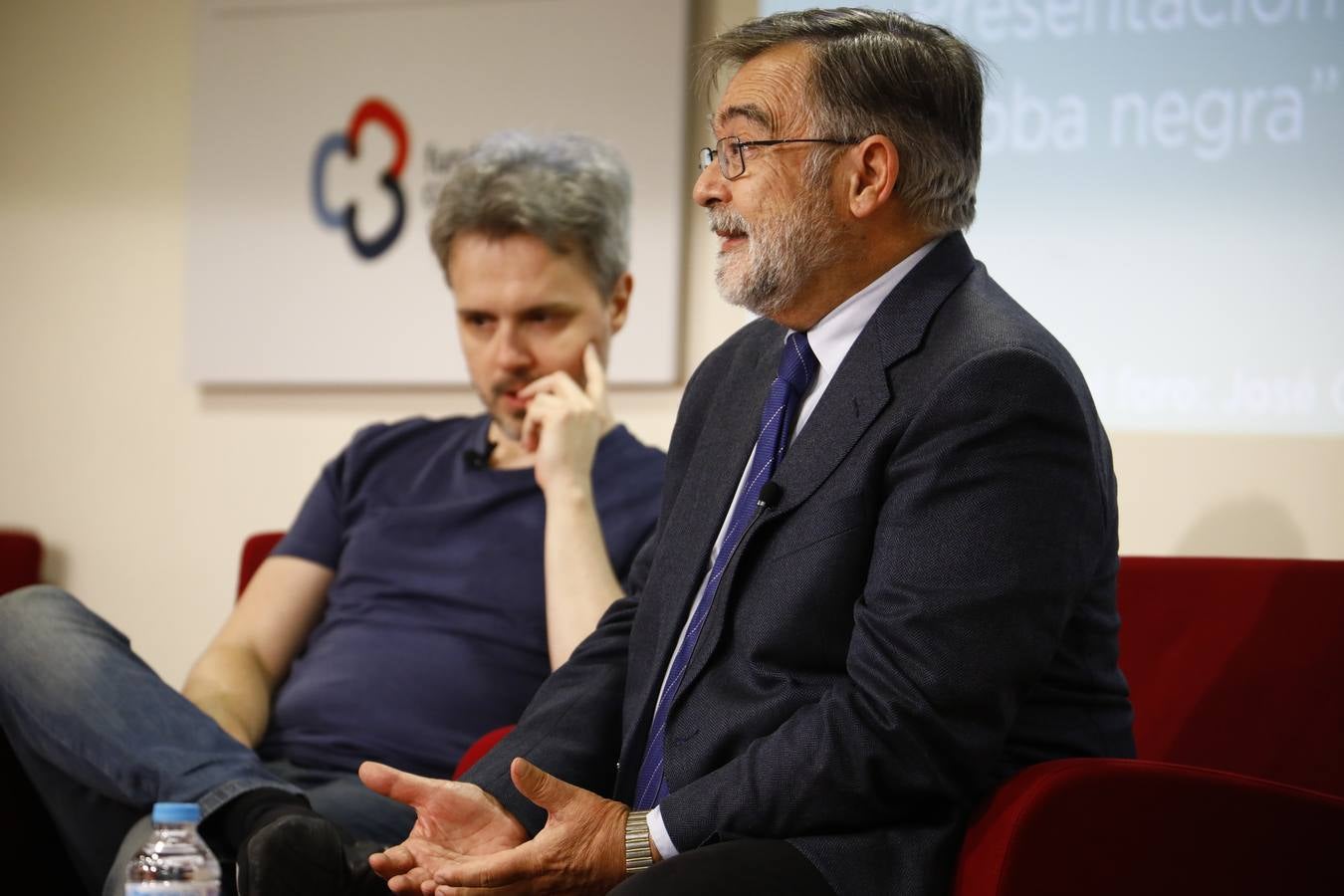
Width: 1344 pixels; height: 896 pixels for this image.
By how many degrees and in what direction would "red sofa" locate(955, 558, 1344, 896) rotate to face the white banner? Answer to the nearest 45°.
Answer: approximately 90° to its right

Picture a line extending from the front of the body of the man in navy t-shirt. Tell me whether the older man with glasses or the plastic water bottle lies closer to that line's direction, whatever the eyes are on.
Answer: the plastic water bottle

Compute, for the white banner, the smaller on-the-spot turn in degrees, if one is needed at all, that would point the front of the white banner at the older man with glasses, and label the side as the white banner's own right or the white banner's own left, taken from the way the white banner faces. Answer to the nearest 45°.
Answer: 0° — it already faces them

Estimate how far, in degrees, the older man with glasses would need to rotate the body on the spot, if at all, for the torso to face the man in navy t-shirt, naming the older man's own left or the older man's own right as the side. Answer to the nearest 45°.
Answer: approximately 90° to the older man's own right

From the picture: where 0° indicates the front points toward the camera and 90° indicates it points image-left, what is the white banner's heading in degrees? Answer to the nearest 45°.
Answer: approximately 0°

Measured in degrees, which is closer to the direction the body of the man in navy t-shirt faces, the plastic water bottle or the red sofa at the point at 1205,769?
the plastic water bottle

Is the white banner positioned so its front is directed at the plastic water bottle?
yes

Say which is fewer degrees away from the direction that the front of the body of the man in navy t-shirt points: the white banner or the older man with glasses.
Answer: the older man with glasses

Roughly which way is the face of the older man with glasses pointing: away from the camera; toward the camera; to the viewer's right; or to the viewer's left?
to the viewer's left

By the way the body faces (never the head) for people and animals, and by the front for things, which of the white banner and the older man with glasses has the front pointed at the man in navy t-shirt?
the white banner

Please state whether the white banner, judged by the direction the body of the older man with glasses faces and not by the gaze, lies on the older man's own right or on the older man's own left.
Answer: on the older man's own right

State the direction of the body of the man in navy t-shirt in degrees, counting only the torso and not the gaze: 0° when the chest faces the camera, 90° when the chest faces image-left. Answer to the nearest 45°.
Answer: approximately 45°
